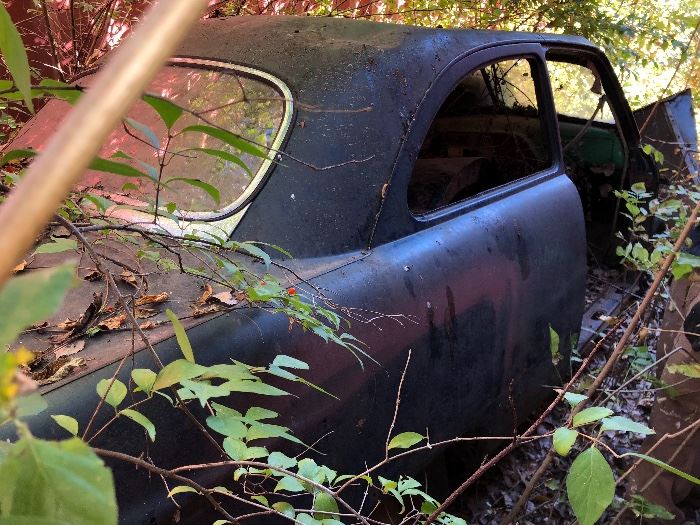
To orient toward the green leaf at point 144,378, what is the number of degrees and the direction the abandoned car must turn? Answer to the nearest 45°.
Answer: approximately 135° to its right

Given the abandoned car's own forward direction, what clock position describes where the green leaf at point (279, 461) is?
The green leaf is roughly at 5 o'clock from the abandoned car.

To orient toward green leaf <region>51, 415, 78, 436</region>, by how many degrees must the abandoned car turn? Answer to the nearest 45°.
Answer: approximately 135° to its right

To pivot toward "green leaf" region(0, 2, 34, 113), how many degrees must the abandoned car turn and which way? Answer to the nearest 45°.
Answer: approximately 135° to its right

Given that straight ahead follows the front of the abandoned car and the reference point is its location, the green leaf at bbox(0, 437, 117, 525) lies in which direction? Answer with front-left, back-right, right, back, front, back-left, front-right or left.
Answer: back-right

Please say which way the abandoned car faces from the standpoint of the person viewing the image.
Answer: facing away from the viewer and to the right of the viewer
